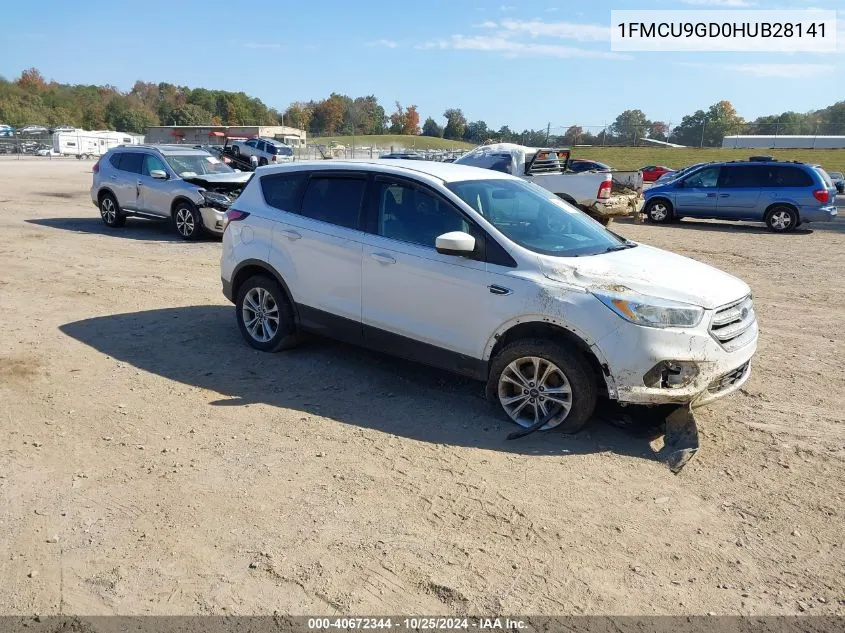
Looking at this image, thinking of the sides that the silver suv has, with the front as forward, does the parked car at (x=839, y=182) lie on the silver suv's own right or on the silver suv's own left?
on the silver suv's own left

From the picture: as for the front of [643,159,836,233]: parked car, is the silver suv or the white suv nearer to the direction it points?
the silver suv

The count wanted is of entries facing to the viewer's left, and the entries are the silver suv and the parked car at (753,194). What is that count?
1

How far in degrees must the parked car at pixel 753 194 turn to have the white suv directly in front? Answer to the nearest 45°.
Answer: approximately 90° to its left

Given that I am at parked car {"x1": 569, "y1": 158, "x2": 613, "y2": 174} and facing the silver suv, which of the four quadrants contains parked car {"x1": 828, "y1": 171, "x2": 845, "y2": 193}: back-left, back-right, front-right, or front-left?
back-left

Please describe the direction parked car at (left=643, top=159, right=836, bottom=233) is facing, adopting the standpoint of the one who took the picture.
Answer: facing to the left of the viewer

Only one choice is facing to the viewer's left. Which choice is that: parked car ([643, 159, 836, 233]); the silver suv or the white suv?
the parked car

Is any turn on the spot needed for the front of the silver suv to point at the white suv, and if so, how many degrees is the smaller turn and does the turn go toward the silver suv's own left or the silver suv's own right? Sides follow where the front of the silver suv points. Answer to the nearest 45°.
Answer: approximately 45° to the silver suv's own right
